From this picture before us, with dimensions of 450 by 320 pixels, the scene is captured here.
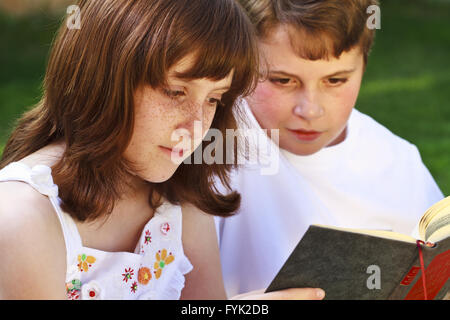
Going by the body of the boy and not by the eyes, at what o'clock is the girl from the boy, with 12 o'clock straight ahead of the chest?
The girl is roughly at 1 o'clock from the boy.

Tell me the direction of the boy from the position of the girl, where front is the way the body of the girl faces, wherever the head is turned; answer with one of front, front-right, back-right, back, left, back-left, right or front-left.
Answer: left

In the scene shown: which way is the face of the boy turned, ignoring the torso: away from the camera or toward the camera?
toward the camera

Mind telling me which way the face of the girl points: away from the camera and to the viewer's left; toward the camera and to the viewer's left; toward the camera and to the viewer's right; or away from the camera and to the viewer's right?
toward the camera and to the viewer's right

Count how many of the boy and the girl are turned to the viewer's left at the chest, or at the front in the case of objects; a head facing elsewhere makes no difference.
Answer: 0

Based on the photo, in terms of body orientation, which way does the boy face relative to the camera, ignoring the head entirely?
toward the camera

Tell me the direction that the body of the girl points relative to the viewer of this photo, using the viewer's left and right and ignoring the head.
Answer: facing the viewer and to the right of the viewer
